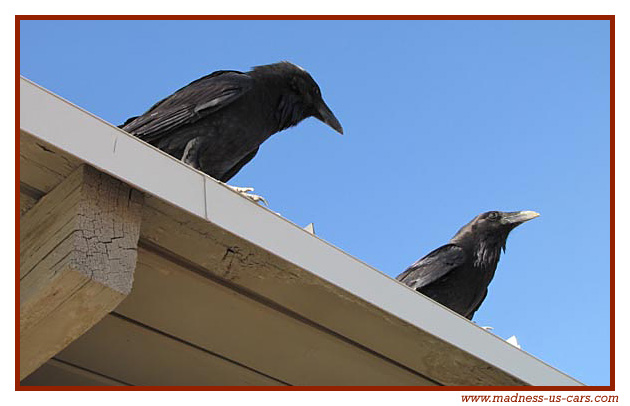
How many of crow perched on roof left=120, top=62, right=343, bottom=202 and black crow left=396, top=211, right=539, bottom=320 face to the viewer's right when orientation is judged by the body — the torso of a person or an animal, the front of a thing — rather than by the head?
2

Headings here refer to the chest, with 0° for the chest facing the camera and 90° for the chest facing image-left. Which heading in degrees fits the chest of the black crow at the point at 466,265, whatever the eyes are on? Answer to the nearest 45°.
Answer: approximately 270°

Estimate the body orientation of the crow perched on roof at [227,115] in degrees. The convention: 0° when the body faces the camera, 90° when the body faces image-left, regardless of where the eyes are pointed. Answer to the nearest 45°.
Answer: approximately 270°

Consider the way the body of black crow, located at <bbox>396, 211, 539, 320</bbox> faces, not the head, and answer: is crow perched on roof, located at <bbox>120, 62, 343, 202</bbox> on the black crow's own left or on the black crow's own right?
on the black crow's own right
